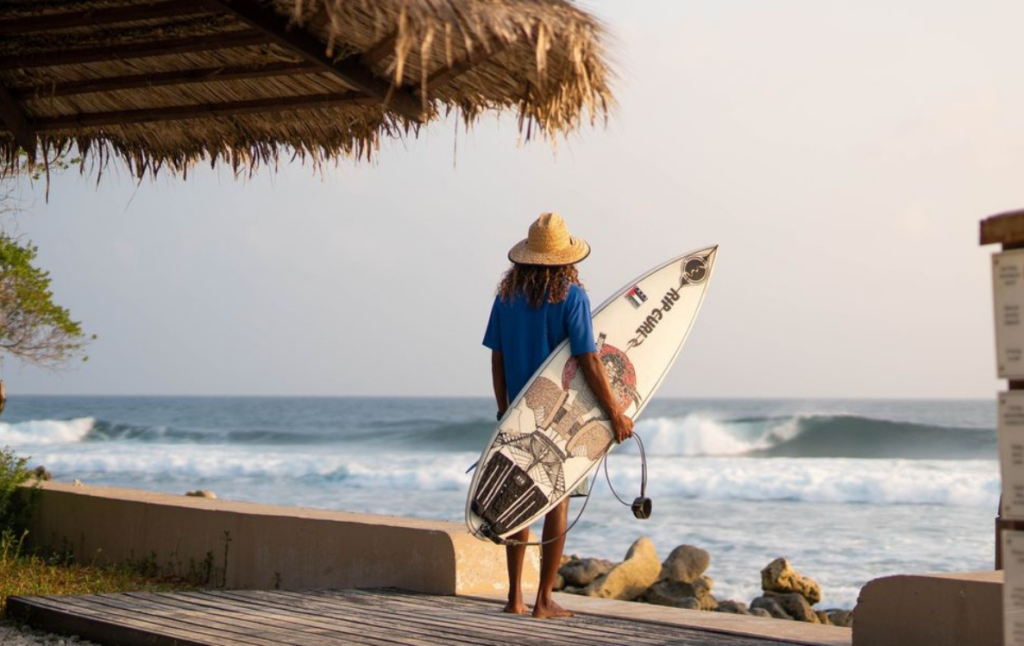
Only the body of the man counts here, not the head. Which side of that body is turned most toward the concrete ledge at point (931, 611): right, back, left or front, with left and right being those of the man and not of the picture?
right

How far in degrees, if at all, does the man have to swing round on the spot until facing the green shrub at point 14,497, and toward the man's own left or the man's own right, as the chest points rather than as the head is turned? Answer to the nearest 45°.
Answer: approximately 90° to the man's own left

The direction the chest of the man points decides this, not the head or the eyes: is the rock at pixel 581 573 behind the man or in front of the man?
in front

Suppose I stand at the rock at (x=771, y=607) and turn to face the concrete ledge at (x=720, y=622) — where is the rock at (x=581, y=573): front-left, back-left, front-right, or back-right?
back-right

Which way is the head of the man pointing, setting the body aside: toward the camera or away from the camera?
away from the camera

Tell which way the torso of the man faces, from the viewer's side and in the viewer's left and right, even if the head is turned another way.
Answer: facing away from the viewer and to the right of the viewer

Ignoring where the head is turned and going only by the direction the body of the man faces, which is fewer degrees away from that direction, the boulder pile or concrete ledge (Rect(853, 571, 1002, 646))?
the boulder pile
